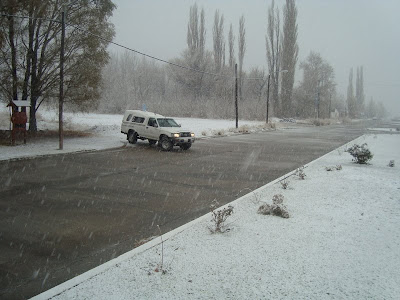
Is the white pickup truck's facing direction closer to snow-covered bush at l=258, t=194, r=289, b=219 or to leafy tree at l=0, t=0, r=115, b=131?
the snow-covered bush

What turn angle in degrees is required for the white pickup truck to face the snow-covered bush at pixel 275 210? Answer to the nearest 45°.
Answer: approximately 45° to its right

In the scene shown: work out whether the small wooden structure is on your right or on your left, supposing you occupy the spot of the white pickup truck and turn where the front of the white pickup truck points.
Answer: on your right

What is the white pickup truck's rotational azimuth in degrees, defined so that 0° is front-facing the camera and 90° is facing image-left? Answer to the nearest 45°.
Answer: approximately 315°

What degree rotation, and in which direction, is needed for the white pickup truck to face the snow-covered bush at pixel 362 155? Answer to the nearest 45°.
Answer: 0° — it already faces it

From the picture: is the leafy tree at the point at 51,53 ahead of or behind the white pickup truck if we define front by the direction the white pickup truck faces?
behind

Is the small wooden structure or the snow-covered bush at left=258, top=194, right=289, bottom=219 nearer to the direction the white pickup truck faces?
the snow-covered bush

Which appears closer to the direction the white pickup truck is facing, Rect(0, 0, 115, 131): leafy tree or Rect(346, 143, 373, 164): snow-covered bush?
the snow-covered bush

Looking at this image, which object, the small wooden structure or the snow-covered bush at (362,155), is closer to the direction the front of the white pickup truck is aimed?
the snow-covered bush
